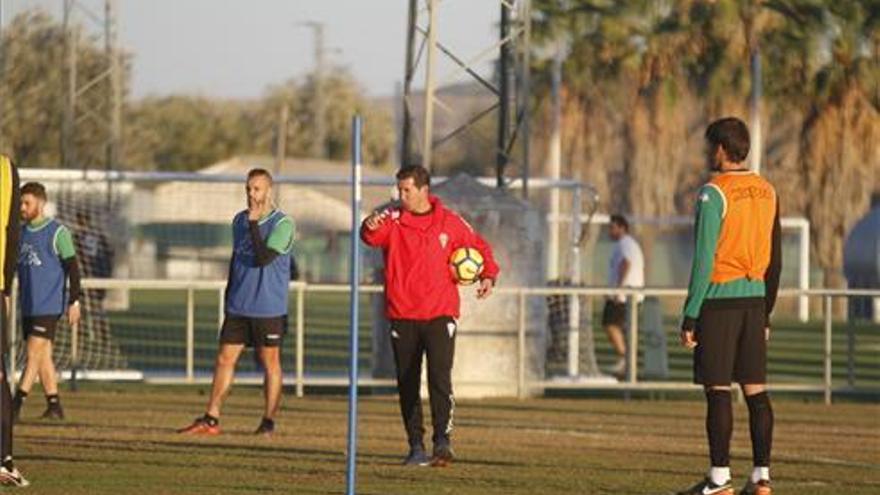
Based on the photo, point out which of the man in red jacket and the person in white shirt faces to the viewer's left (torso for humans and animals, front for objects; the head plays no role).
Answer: the person in white shirt

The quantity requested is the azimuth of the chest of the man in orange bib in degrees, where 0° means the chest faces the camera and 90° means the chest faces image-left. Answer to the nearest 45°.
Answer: approximately 135°

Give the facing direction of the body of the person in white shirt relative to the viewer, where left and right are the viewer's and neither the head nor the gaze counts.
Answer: facing to the left of the viewer

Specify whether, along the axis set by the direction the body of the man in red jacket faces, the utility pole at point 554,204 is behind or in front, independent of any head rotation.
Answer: behind

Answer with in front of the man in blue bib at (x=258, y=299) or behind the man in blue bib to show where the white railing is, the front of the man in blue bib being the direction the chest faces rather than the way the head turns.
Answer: behind

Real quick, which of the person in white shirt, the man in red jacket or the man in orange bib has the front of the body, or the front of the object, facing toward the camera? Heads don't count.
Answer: the man in red jacket

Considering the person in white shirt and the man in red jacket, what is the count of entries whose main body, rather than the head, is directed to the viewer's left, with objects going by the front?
1

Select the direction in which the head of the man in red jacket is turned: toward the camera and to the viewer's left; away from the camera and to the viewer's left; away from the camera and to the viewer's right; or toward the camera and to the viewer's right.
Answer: toward the camera and to the viewer's left

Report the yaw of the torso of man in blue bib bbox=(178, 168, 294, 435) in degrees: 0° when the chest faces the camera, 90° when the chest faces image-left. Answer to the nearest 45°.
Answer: approximately 45°

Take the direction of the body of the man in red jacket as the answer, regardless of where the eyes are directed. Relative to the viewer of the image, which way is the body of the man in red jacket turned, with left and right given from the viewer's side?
facing the viewer
